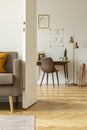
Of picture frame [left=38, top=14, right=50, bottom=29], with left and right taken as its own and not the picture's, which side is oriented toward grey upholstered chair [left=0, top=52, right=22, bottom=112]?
front

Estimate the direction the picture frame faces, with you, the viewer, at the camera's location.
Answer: facing the viewer

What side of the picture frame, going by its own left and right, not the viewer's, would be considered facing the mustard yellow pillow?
front

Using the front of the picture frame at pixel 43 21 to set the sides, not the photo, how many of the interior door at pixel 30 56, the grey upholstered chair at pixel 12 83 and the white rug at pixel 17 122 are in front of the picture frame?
3

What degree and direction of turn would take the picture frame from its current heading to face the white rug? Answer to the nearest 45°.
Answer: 0° — it already faces it

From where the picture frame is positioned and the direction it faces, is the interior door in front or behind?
in front
